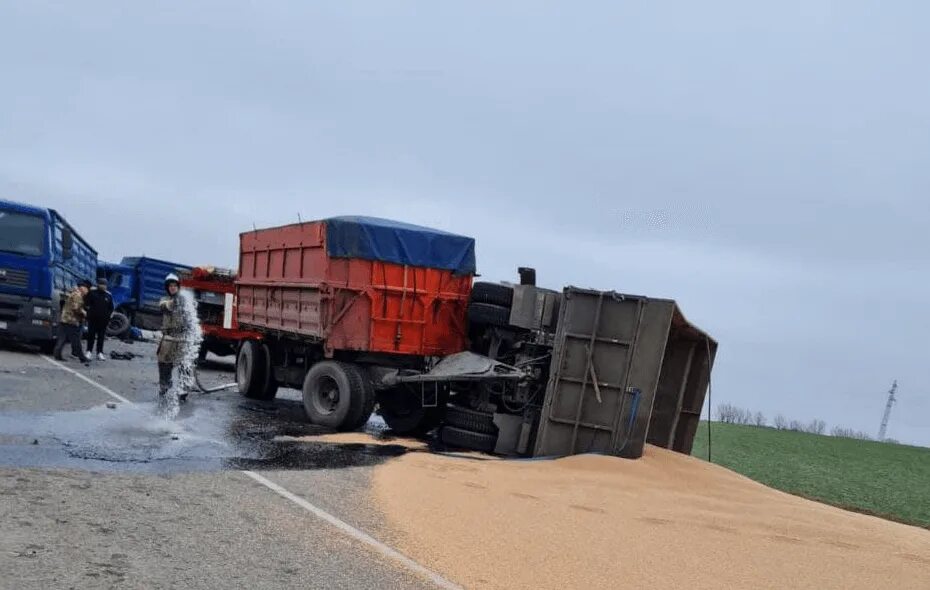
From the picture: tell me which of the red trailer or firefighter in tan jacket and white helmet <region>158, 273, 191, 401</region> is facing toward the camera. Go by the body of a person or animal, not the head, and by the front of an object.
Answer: the firefighter in tan jacket and white helmet

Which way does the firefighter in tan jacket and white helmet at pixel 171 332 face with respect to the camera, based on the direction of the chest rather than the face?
toward the camera

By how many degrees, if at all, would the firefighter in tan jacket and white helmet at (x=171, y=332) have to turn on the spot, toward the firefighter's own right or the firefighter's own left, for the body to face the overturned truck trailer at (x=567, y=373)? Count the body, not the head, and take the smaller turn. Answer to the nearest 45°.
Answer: approximately 45° to the firefighter's own left

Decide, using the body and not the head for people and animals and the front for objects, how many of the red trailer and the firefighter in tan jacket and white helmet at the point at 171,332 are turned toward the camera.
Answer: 1

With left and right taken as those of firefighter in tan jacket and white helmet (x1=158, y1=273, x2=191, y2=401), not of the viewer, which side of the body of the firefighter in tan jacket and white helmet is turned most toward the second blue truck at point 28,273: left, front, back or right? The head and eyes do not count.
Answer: back

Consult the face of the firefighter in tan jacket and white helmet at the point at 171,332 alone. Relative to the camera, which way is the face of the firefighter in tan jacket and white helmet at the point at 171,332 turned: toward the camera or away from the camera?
toward the camera

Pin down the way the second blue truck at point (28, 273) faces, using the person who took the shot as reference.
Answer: facing the viewer and to the left of the viewer

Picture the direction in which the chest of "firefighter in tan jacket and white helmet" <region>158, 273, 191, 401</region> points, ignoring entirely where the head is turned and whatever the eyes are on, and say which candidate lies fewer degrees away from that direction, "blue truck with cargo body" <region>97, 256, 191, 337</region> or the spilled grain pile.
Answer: the spilled grain pile
